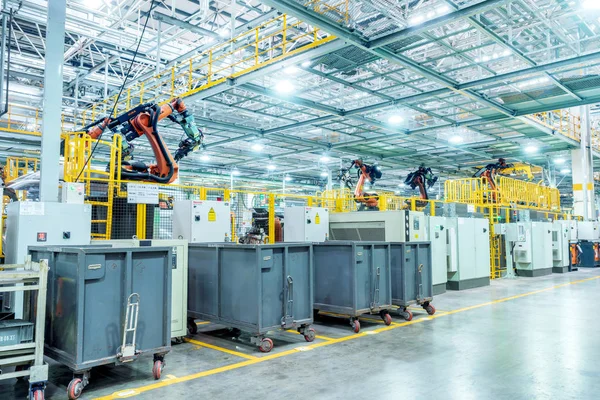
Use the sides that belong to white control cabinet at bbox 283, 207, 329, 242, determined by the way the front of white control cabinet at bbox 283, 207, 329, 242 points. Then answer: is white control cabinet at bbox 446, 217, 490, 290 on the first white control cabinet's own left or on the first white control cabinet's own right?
on the first white control cabinet's own left

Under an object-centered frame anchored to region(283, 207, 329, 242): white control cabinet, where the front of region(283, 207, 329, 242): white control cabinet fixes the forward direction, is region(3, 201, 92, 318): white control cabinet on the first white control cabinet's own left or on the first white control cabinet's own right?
on the first white control cabinet's own right

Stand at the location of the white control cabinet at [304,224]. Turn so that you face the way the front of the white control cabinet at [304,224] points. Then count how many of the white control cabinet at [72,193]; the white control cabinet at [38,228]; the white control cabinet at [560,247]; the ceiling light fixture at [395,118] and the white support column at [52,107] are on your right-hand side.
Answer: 3

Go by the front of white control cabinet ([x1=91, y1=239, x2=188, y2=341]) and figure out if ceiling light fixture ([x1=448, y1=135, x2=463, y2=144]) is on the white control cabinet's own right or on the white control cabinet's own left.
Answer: on the white control cabinet's own left

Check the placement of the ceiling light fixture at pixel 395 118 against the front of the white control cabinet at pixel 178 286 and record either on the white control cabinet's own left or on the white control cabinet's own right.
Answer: on the white control cabinet's own left

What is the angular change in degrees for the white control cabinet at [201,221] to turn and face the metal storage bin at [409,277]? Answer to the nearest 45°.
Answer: approximately 45° to its left

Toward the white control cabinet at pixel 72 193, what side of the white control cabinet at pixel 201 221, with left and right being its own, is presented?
right

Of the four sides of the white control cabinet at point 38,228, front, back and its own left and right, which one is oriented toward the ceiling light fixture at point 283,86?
left

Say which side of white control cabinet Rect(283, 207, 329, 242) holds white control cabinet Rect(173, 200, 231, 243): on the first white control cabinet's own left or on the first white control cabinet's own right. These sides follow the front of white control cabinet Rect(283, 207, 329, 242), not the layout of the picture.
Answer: on the first white control cabinet's own right
